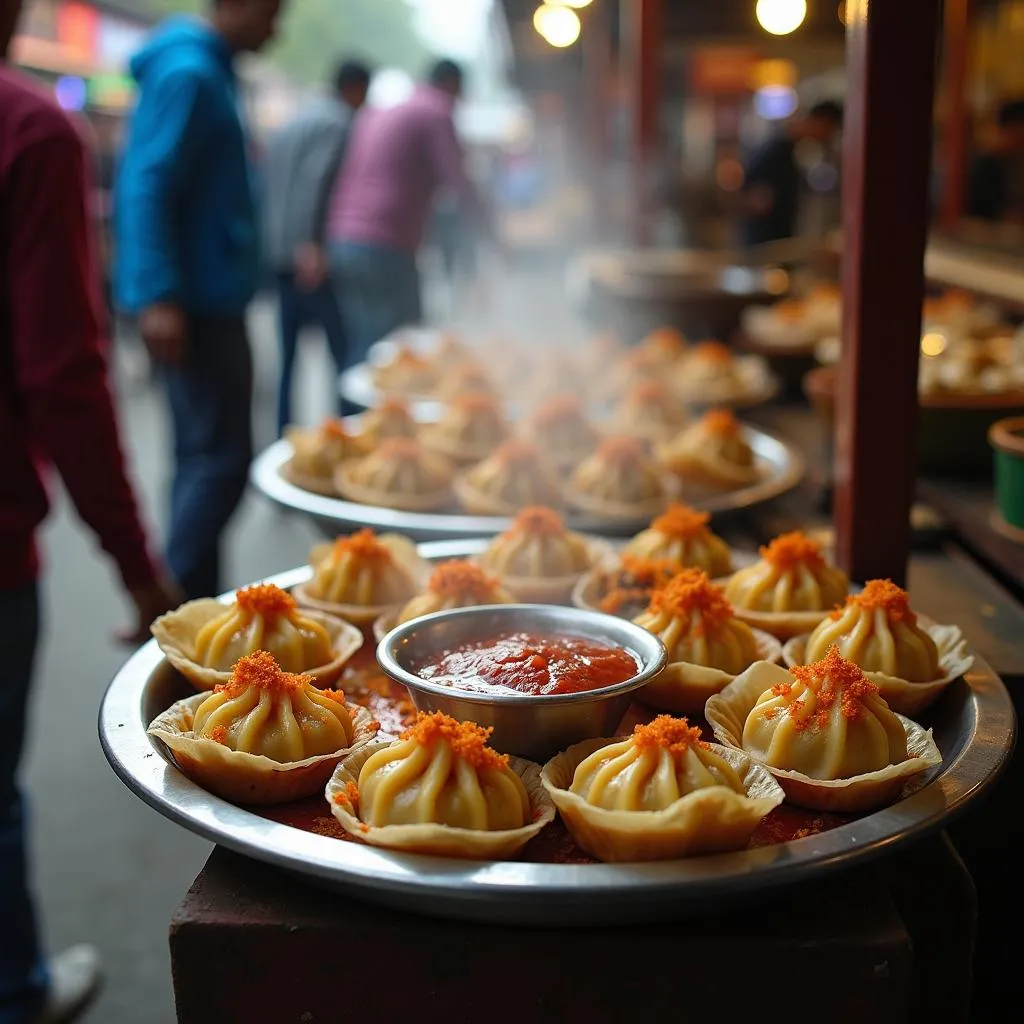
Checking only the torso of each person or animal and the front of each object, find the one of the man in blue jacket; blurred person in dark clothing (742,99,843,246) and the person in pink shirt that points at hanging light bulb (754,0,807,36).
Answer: the man in blue jacket

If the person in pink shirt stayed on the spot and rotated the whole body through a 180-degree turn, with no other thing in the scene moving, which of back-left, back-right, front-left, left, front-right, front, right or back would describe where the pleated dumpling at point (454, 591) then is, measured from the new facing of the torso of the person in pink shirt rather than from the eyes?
front-left

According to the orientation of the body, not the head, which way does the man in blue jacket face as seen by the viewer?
to the viewer's right

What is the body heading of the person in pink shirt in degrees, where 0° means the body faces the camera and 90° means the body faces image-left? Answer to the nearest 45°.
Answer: approximately 225°

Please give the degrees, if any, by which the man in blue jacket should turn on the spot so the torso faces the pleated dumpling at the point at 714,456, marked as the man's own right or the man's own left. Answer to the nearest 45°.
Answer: approximately 45° to the man's own right

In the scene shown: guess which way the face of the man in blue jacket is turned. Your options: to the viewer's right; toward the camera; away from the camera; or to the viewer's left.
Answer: to the viewer's right

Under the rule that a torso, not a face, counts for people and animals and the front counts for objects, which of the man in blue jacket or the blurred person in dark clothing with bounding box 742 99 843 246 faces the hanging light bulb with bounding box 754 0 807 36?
the man in blue jacket

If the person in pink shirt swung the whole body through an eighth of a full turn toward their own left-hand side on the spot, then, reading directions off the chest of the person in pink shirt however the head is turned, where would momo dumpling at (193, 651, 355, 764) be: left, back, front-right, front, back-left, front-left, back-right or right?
back
